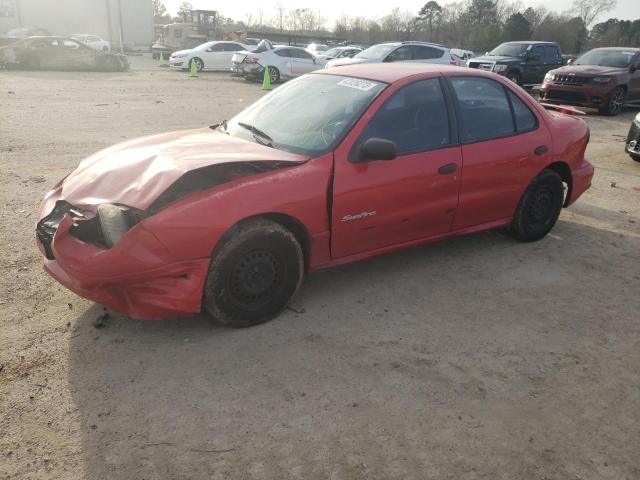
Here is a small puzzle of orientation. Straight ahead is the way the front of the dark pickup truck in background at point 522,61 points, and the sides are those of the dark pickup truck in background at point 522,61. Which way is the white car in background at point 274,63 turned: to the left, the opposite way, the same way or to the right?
the opposite way

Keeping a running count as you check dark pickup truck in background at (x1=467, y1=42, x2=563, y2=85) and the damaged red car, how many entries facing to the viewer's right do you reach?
0

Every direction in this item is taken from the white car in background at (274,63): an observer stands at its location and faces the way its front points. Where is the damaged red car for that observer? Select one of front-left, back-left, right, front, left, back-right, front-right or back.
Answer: back-right

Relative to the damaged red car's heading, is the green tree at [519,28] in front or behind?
behind

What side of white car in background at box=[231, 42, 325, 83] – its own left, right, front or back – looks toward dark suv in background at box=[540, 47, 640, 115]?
right

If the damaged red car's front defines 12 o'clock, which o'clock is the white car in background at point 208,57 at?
The white car in background is roughly at 4 o'clock from the damaged red car.

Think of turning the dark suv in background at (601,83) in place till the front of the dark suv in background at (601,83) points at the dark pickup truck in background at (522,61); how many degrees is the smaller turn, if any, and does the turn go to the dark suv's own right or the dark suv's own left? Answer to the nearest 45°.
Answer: approximately 90° to the dark suv's own right

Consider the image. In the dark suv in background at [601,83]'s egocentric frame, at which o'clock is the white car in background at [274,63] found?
The white car in background is roughly at 2 o'clock from the dark suv in background.

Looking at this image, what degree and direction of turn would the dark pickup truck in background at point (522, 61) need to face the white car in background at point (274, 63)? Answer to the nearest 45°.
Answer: approximately 45° to its right

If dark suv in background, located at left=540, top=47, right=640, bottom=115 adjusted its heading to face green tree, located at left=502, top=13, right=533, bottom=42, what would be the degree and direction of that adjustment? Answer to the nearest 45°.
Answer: approximately 135° to its right

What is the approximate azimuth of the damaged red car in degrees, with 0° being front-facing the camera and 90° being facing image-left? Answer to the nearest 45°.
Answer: approximately 45°

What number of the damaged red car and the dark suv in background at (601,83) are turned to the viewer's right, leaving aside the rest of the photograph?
0
